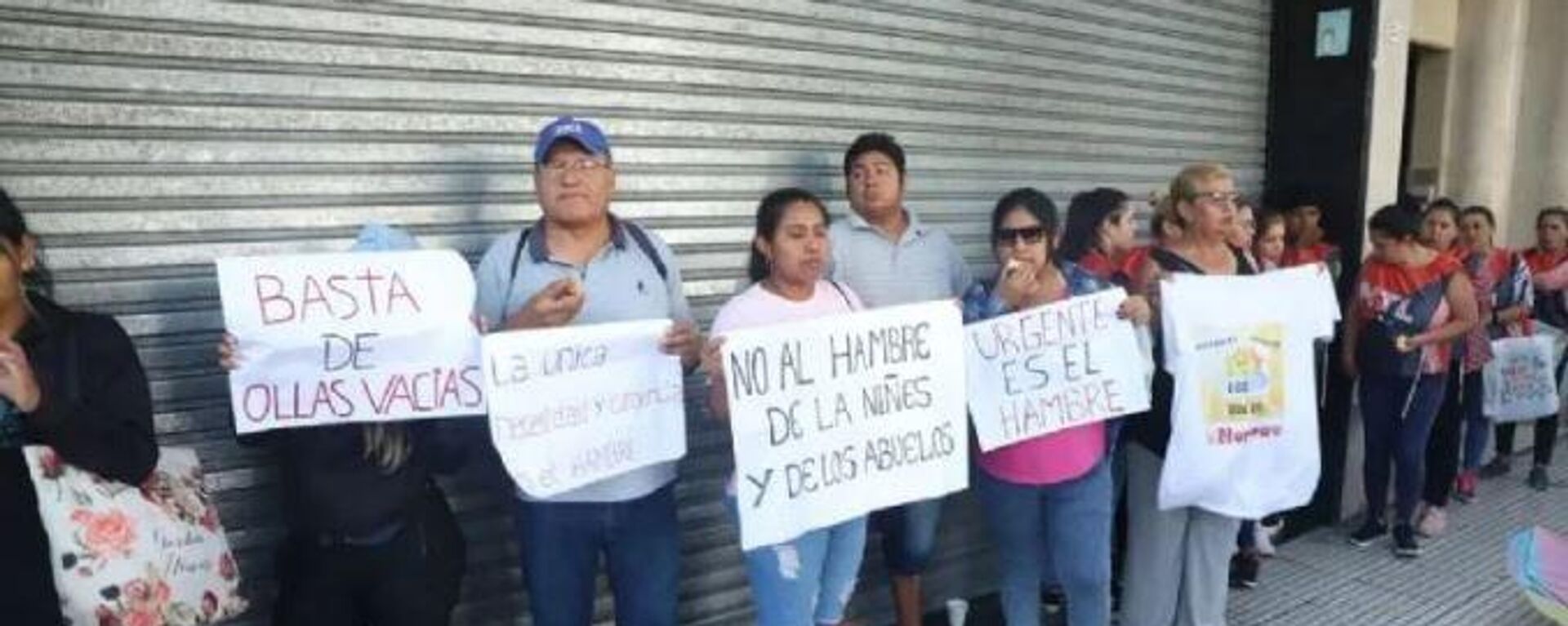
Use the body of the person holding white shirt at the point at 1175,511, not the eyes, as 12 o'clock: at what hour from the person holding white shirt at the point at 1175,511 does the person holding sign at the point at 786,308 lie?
the person holding sign at the point at 786,308 is roughly at 3 o'clock from the person holding white shirt at the point at 1175,511.

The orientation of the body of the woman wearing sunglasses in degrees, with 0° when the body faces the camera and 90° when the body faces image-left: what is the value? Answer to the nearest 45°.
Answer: approximately 0°

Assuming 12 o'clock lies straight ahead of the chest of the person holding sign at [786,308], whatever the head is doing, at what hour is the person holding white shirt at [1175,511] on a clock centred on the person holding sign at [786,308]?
the person holding white shirt at [1175,511] is roughly at 10 o'clock from the person holding sign at [786,308].

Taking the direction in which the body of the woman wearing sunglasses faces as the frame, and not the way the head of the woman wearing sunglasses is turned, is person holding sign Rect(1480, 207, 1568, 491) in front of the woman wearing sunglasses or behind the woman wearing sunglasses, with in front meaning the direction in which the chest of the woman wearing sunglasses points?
behind

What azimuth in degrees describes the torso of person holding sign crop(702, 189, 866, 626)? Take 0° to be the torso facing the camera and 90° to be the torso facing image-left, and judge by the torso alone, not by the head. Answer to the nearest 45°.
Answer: approximately 315°

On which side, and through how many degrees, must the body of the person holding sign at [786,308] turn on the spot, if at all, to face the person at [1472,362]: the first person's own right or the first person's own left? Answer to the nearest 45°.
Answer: approximately 90° to the first person's own left

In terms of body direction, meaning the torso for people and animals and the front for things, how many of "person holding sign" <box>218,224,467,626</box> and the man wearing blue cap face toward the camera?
2

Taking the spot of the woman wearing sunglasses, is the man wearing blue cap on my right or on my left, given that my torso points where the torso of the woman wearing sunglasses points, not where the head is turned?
on my right
